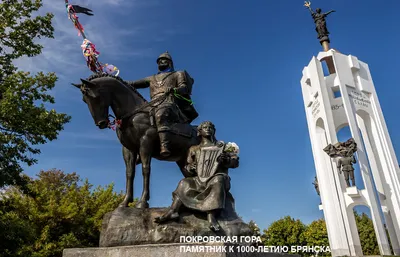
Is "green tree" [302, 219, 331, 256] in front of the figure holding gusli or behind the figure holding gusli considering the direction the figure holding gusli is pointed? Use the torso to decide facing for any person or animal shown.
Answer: behind

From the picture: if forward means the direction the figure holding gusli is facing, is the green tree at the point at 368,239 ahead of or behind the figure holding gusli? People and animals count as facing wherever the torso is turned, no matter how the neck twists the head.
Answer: behind

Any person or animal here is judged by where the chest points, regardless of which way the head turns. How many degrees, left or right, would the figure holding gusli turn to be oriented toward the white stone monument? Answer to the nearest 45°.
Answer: approximately 135° to its left

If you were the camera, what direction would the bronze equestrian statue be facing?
facing the viewer and to the left of the viewer

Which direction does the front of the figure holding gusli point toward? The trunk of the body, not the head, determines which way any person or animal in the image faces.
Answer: toward the camera

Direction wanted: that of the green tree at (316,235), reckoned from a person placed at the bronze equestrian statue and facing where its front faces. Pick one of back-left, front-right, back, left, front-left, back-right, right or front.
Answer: back

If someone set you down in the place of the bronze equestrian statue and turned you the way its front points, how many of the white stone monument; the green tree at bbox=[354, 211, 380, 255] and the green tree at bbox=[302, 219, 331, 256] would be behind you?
3

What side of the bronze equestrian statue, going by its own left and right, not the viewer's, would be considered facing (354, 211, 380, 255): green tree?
back

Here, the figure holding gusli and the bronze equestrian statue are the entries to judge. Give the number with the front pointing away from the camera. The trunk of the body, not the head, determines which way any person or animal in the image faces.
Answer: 0
